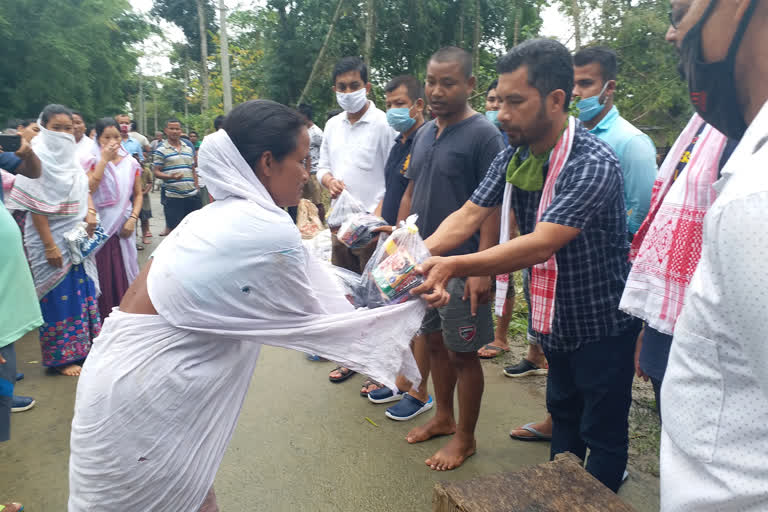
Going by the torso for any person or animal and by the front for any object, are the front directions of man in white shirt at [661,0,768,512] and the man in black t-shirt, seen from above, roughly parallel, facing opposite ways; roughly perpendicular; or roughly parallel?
roughly perpendicular

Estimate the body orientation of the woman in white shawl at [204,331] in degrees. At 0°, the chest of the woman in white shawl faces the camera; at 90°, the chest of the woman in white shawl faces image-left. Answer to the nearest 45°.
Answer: approximately 270°

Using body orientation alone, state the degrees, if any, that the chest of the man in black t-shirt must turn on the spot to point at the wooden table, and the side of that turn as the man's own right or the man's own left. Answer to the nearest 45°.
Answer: approximately 45° to the man's own left

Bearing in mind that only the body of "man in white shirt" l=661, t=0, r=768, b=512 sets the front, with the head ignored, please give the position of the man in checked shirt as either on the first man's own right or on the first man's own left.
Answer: on the first man's own right

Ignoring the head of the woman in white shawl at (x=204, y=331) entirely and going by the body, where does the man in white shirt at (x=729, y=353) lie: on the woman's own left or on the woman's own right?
on the woman's own right

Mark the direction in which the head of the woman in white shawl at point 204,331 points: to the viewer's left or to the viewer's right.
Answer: to the viewer's right

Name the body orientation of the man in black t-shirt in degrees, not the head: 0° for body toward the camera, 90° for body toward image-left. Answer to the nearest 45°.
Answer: approximately 45°

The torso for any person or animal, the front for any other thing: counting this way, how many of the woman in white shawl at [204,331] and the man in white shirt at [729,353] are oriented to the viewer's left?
1

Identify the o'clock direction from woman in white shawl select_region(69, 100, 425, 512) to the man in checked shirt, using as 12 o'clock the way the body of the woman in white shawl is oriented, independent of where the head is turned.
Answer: The man in checked shirt is roughly at 12 o'clock from the woman in white shawl.

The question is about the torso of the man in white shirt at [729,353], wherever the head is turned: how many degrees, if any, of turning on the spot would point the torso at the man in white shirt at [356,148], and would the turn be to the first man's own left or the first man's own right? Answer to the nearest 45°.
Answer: approximately 45° to the first man's own right

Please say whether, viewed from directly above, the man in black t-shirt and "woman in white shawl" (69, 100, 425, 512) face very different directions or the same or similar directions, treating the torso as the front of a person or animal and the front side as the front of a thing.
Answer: very different directions

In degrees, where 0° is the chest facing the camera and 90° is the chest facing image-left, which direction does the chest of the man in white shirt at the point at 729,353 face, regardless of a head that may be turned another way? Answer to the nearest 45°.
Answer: approximately 90°
